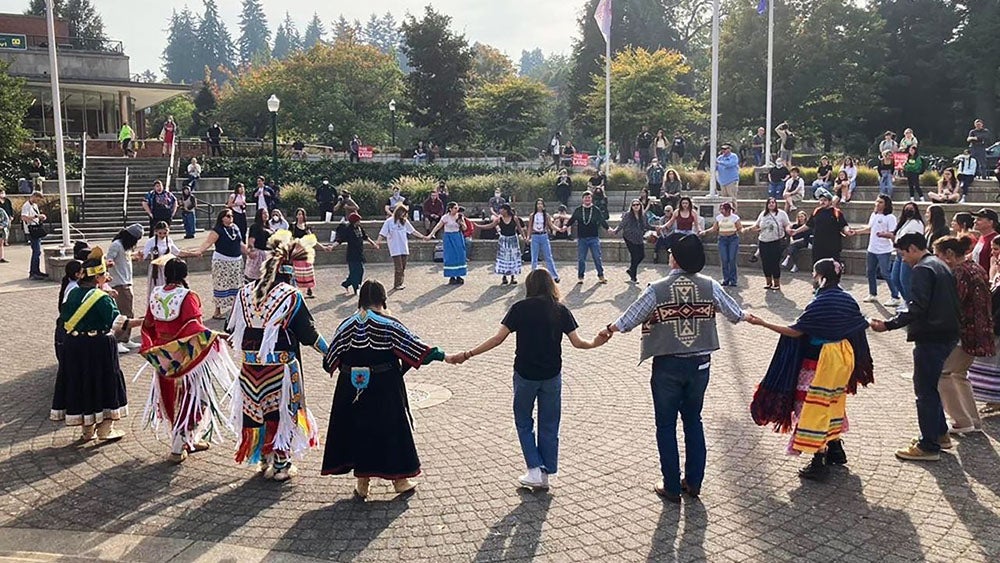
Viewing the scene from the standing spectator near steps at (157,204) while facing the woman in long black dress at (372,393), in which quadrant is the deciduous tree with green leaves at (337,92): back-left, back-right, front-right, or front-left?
back-left

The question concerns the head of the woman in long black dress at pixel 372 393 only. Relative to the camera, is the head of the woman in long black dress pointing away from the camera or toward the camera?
away from the camera

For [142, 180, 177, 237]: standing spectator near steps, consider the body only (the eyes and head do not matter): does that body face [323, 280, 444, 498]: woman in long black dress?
yes

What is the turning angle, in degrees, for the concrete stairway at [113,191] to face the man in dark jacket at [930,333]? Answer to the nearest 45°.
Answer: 0° — it already faces them

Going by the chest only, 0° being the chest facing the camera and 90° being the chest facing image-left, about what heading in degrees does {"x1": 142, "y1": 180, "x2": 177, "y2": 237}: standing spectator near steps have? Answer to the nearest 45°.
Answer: approximately 0°

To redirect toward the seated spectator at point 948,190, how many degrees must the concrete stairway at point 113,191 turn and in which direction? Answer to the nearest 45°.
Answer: approximately 45° to its left

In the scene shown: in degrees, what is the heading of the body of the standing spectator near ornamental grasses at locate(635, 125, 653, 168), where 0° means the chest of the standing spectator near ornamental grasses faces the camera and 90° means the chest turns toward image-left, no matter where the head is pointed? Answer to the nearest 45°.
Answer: approximately 0°

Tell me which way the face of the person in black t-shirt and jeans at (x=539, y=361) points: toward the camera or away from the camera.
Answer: away from the camera

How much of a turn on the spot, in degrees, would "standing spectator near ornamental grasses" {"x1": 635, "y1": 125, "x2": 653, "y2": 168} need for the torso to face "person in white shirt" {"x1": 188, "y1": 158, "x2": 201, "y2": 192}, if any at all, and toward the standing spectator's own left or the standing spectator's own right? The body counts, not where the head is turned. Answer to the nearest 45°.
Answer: approximately 90° to the standing spectator's own right
